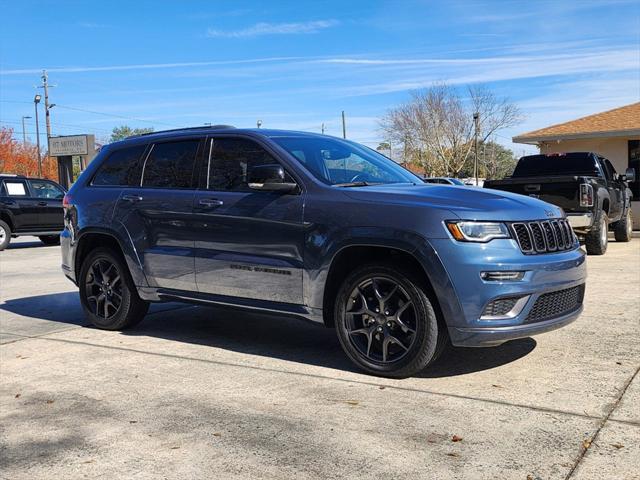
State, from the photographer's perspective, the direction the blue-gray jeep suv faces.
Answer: facing the viewer and to the right of the viewer

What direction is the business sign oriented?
toward the camera

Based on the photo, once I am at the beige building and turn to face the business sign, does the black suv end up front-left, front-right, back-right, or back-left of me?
front-left

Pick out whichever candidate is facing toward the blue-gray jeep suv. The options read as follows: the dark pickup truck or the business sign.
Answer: the business sign

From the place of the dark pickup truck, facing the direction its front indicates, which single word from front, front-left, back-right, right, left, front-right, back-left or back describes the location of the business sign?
front-left

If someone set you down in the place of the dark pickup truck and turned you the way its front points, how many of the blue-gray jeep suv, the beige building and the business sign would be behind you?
1

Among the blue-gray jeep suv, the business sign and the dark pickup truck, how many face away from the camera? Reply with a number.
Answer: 1

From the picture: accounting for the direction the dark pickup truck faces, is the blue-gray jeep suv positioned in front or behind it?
behind

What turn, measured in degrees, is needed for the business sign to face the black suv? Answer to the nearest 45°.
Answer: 0° — it already faces it

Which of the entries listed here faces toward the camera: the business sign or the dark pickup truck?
the business sign

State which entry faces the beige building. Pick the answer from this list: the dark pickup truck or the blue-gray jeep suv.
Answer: the dark pickup truck

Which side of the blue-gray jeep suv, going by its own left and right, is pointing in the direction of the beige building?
left

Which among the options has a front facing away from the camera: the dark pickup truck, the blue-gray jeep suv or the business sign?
the dark pickup truck

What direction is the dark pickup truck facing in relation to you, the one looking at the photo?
facing away from the viewer

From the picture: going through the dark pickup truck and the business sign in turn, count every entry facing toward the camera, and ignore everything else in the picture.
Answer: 1

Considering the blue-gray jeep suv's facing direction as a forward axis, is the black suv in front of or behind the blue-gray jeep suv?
behind

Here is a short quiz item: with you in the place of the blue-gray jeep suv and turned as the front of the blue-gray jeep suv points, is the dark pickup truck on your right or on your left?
on your left
